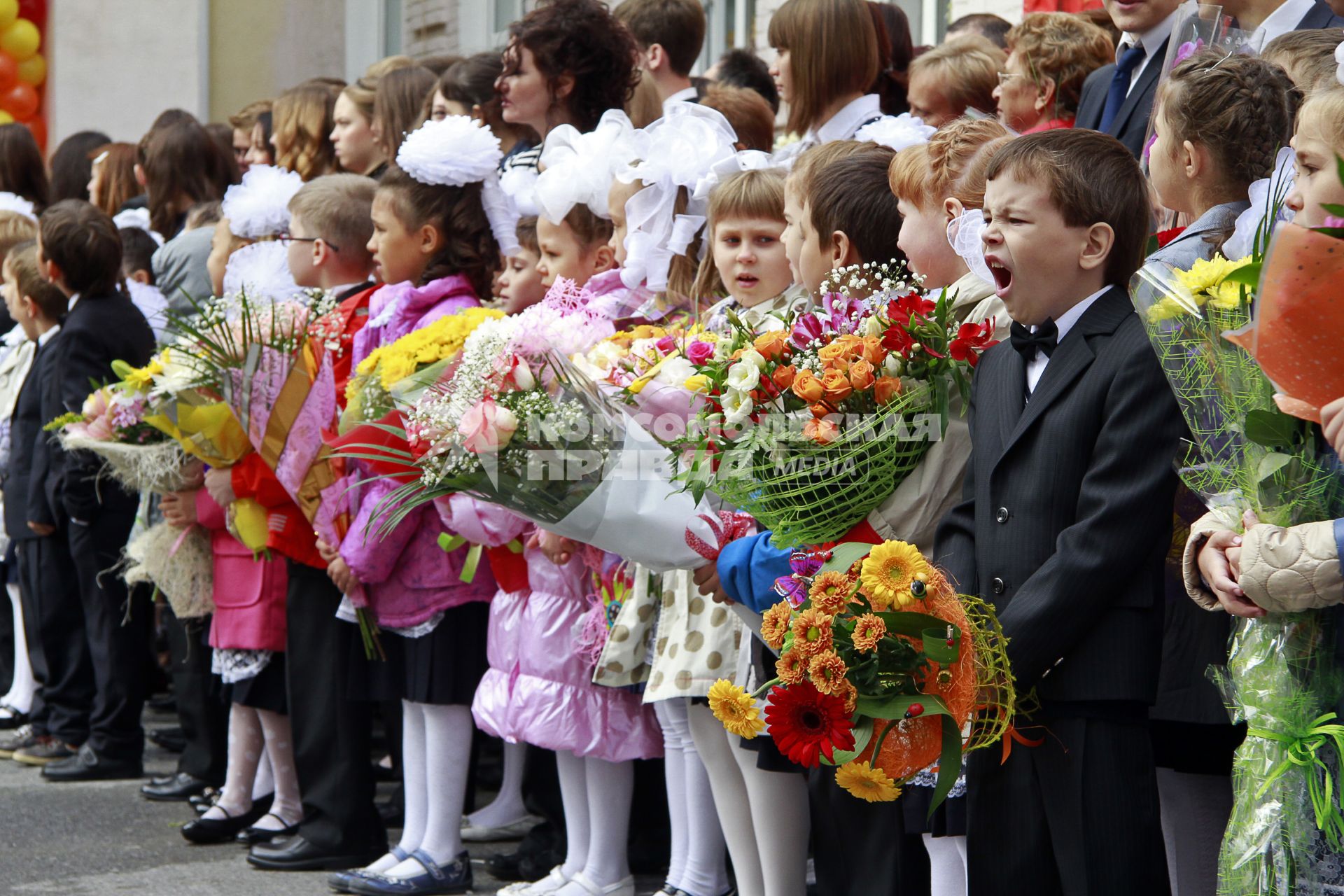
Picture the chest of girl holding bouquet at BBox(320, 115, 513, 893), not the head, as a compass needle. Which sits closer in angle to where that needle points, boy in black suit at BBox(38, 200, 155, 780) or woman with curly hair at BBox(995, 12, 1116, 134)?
the boy in black suit

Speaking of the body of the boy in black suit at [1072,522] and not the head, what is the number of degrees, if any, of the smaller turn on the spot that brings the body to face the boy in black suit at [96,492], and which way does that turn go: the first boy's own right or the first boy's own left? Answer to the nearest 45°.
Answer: approximately 90° to the first boy's own right

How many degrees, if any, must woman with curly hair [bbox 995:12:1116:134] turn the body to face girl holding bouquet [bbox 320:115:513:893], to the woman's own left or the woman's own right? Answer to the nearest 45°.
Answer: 0° — they already face them

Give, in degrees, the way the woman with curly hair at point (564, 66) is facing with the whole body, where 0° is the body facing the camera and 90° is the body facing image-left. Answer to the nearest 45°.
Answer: approximately 90°

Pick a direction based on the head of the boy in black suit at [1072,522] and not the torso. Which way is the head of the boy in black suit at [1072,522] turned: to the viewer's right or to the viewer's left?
to the viewer's left

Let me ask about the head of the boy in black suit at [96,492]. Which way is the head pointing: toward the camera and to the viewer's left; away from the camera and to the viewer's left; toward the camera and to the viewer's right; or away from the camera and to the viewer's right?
away from the camera and to the viewer's left

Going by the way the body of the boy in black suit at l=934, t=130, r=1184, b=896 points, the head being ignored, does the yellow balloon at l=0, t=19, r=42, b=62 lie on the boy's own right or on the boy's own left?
on the boy's own right

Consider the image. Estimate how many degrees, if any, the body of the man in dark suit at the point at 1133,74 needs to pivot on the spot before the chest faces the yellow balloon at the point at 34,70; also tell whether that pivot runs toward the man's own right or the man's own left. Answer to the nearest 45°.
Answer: approximately 90° to the man's own right

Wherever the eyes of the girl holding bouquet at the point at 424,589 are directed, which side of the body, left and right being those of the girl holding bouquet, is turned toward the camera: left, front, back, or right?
left

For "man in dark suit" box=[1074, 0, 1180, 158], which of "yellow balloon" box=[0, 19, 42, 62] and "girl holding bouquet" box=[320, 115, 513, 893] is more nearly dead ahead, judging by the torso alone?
the girl holding bouquet

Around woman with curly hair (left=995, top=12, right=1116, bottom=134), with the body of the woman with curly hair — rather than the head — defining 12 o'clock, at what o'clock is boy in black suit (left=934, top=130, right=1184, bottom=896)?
The boy in black suit is roughly at 9 o'clock from the woman with curly hair.

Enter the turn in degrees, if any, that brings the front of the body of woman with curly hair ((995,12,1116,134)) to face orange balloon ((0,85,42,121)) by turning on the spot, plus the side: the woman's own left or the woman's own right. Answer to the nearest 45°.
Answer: approximately 45° to the woman's own right

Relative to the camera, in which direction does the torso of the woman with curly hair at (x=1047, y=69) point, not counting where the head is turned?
to the viewer's left
